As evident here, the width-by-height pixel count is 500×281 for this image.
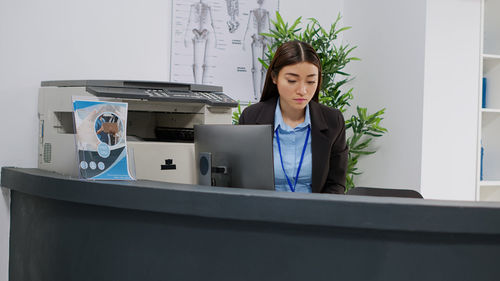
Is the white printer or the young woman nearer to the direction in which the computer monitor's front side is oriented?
the young woman

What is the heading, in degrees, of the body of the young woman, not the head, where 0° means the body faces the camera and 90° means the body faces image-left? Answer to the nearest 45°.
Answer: approximately 0°

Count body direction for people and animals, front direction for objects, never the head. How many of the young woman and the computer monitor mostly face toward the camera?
1

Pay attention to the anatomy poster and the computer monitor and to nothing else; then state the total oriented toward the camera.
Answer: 1

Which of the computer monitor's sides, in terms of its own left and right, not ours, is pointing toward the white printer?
left

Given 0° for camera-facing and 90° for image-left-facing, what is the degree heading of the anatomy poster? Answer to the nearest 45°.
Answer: approximately 0°

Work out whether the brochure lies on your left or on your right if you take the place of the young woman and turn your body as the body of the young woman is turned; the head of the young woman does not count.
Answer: on your right

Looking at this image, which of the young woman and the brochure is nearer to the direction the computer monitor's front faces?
the young woman
